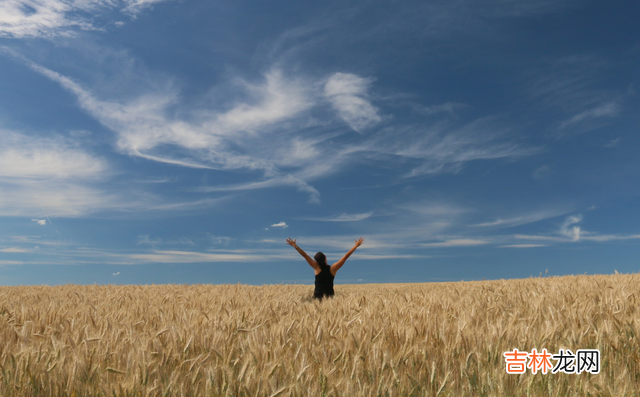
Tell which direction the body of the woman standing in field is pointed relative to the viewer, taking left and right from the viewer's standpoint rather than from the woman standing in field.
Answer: facing away from the viewer
